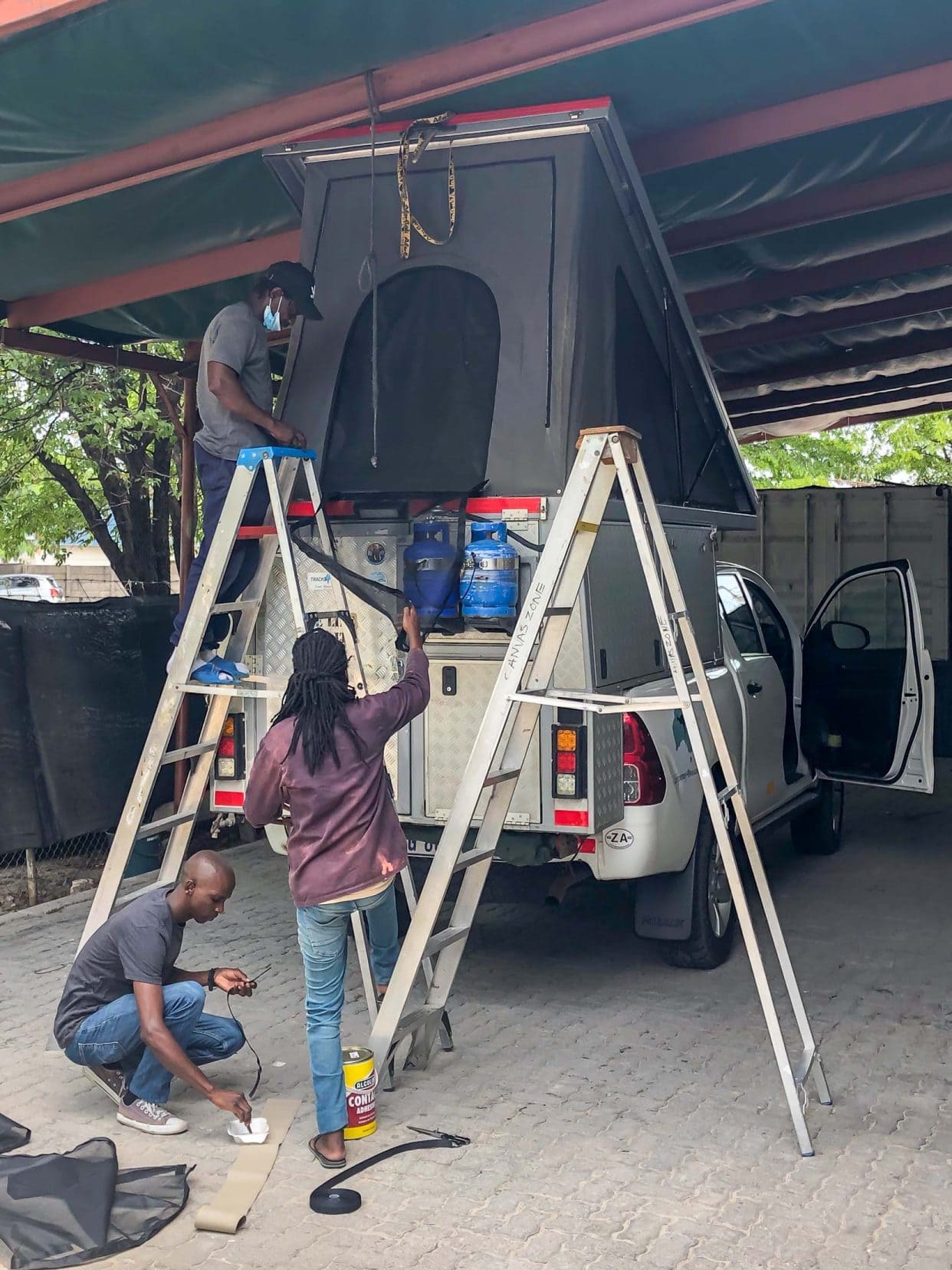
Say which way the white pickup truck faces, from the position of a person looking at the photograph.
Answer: facing away from the viewer and to the right of the viewer

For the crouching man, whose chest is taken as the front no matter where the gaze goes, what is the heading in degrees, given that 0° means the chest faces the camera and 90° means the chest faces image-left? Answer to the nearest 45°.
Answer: approximately 270°

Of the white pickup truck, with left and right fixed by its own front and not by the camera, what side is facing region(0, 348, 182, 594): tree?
left

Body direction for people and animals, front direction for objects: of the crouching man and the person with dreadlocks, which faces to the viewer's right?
the crouching man

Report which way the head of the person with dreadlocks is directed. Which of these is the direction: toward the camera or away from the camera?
away from the camera

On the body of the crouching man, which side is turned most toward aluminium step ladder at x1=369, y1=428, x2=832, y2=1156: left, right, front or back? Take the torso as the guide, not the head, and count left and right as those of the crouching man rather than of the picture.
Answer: front

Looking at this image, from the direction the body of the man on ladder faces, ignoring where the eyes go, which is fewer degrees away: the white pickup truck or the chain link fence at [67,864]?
the white pickup truck

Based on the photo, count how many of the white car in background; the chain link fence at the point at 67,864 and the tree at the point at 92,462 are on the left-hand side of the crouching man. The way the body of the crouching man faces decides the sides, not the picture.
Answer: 3

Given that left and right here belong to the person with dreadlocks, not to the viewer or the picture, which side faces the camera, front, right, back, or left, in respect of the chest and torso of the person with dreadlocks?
back

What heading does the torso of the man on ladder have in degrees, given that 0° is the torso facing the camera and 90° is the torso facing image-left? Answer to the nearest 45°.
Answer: approximately 270°

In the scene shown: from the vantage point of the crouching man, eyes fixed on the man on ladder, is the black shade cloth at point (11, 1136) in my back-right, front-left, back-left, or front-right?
back-left

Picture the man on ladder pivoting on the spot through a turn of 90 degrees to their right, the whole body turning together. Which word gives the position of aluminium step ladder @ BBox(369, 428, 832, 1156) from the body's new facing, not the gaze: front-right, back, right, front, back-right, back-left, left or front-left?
front-left

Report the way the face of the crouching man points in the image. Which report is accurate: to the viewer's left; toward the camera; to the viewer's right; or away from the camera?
to the viewer's right

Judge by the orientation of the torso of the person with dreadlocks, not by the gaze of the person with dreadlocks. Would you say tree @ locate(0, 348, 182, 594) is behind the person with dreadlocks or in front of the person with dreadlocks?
in front
